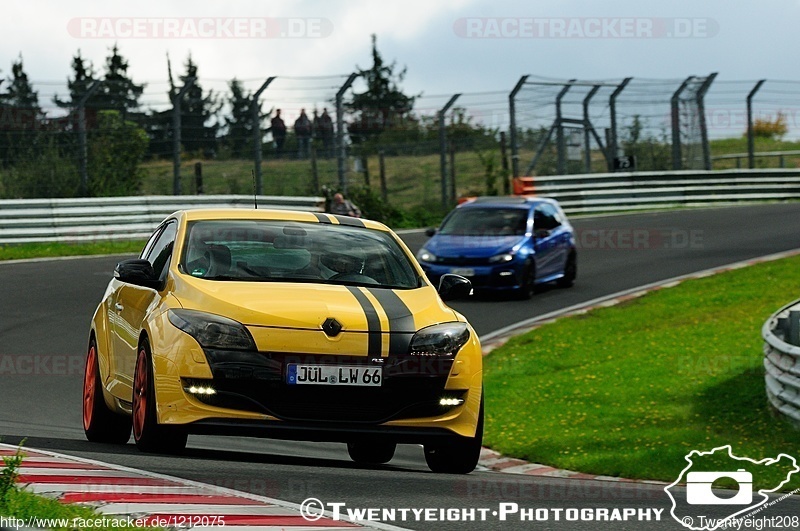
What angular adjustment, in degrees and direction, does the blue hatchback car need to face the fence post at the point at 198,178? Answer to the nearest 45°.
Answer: approximately 90° to its right

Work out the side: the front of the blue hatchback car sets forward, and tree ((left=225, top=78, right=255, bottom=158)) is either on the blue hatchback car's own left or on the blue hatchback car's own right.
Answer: on the blue hatchback car's own right

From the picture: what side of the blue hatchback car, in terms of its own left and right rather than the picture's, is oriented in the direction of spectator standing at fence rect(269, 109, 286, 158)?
back

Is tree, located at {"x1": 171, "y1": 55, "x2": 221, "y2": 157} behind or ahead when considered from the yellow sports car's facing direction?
behind

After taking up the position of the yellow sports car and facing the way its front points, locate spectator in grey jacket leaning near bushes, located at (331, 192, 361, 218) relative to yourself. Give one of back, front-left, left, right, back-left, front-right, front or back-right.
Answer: back

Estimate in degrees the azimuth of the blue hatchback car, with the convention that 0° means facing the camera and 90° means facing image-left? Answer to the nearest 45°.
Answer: approximately 45°

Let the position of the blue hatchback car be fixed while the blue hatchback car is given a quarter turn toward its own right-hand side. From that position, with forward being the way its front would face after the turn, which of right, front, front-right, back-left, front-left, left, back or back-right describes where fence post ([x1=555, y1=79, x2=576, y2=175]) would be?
front-right

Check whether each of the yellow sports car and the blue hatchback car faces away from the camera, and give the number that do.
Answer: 0

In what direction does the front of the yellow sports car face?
toward the camera

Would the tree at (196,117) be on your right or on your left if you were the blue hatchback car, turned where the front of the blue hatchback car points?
on your right

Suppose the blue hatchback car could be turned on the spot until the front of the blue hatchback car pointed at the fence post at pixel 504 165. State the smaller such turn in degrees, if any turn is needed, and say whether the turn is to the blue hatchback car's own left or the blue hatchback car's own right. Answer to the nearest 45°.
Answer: approximately 135° to the blue hatchback car's own right

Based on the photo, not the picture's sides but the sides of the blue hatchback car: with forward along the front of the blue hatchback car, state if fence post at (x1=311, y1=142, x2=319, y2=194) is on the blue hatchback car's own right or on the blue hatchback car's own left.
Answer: on the blue hatchback car's own right

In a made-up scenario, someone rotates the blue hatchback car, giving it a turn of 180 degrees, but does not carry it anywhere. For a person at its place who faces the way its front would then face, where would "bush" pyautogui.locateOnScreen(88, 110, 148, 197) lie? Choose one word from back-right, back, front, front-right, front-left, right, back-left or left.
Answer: left

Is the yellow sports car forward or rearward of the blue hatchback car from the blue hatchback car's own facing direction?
forward

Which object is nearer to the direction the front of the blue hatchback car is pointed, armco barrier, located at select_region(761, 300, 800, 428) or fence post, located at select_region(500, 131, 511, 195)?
the armco barrier

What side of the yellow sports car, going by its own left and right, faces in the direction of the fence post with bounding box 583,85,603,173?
back

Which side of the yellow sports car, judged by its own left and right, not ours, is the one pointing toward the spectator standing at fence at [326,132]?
back
